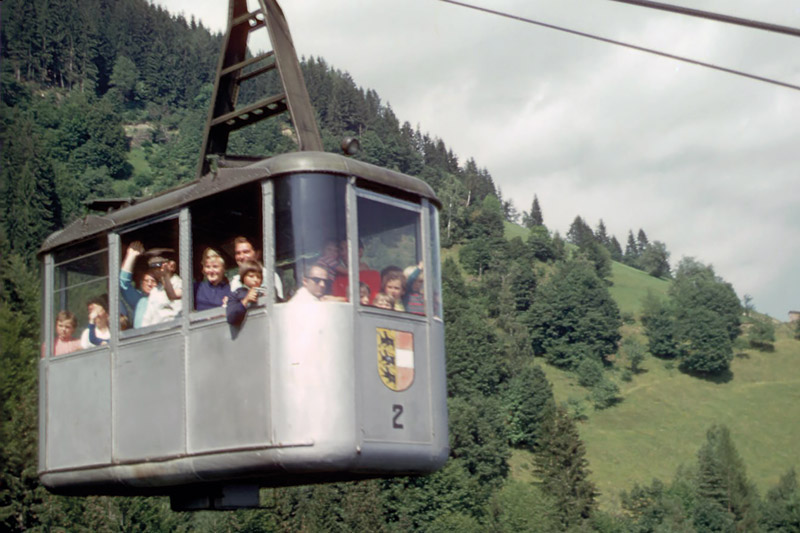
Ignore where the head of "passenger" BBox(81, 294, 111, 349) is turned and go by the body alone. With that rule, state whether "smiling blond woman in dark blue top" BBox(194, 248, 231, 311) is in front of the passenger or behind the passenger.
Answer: in front

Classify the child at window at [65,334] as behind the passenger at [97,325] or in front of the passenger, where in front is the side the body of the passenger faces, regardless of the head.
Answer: behind

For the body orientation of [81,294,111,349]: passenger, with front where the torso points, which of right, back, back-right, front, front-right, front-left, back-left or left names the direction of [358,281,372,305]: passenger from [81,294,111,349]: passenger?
front-left

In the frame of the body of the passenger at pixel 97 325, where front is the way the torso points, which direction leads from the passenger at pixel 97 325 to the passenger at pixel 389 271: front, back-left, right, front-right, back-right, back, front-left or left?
front-left
